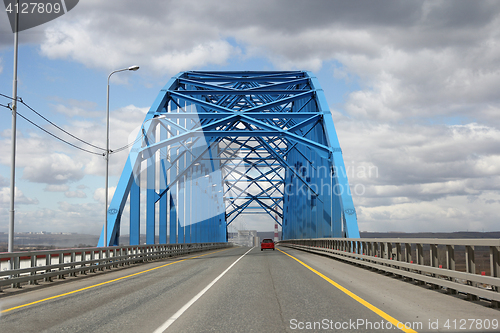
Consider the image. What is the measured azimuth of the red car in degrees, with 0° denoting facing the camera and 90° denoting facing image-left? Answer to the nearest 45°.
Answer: approximately 180°

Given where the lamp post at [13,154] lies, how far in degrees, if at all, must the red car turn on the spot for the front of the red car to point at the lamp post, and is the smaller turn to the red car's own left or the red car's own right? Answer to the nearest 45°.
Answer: approximately 180°
